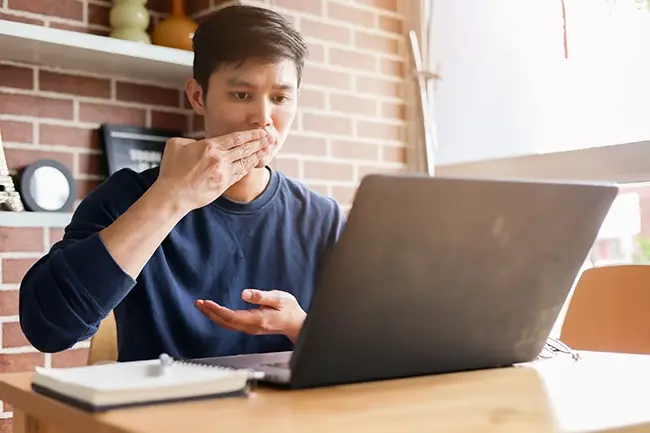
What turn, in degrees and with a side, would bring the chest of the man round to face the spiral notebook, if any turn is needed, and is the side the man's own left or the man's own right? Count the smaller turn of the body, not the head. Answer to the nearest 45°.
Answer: approximately 45° to the man's own right

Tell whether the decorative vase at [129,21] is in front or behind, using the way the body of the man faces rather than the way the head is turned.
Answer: behind

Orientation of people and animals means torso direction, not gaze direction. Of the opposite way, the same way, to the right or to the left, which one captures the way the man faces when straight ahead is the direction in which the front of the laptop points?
the opposite way

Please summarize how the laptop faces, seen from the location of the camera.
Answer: facing away from the viewer and to the left of the viewer

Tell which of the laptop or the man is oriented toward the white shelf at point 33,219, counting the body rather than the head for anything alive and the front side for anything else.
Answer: the laptop

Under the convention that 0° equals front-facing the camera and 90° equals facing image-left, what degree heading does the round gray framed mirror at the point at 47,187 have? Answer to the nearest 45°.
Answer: approximately 315°

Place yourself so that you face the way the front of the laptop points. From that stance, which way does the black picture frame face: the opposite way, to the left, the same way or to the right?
the opposite way

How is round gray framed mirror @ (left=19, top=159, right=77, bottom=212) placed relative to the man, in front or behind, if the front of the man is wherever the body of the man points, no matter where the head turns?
behind
